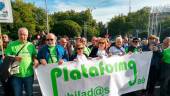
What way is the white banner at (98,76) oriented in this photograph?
toward the camera

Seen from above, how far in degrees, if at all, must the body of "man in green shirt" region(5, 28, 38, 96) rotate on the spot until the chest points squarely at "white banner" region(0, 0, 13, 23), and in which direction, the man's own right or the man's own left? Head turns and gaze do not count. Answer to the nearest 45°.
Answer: approximately 180°

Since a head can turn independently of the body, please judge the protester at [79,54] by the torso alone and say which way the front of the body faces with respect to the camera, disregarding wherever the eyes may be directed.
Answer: toward the camera

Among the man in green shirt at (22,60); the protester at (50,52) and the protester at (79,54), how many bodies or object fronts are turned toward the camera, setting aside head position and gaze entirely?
3

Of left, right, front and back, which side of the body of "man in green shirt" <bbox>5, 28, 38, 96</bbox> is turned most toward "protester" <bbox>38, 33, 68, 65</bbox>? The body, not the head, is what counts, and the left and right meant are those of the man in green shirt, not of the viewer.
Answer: left

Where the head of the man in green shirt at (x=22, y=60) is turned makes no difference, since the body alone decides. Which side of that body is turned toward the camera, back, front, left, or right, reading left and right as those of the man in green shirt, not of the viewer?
front

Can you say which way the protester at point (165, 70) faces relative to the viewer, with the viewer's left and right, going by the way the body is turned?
facing the viewer and to the left of the viewer
